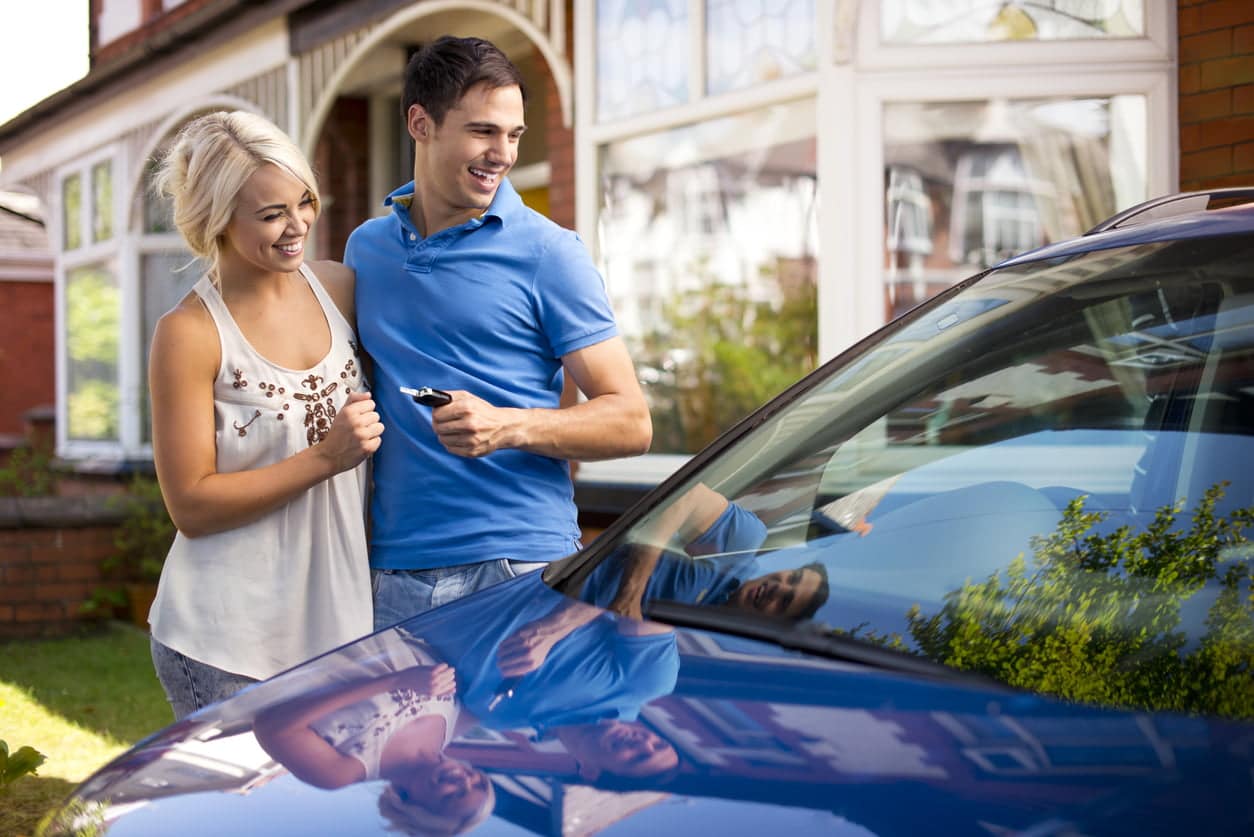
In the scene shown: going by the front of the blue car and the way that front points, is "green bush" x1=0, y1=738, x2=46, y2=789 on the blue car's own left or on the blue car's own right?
on the blue car's own right

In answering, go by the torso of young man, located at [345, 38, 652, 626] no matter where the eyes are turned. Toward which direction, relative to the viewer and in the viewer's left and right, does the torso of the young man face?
facing the viewer and to the left of the viewer

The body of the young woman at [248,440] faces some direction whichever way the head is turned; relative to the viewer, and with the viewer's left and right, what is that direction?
facing the viewer and to the right of the viewer

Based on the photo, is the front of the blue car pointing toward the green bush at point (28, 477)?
no

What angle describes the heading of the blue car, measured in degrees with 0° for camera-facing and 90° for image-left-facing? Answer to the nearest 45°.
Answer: approximately 45°

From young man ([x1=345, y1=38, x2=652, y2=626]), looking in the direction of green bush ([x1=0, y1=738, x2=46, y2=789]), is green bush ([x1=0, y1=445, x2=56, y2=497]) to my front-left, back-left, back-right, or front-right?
front-right

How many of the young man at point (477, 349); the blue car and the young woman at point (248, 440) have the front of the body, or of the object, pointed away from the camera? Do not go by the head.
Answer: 0

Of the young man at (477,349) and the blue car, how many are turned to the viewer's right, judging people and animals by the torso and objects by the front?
0

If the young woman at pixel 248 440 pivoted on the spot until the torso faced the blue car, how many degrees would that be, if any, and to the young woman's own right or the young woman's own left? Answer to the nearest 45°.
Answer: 0° — they already face it

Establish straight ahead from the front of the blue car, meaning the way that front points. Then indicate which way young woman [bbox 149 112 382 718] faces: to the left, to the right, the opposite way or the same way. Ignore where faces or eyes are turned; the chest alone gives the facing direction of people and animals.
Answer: to the left

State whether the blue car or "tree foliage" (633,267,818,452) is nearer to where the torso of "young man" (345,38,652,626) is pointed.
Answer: the blue car

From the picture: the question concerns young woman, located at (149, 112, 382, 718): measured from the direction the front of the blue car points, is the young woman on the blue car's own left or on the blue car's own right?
on the blue car's own right

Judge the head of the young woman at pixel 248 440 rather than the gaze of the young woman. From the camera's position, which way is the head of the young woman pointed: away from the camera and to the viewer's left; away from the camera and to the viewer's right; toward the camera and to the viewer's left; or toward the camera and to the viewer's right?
toward the camera and to the viewer's right

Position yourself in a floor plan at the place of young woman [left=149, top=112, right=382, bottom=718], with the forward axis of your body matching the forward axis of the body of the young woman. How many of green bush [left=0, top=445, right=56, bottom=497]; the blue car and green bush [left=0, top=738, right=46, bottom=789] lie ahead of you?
1

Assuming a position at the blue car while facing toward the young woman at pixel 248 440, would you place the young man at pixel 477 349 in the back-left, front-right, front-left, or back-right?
front-right
